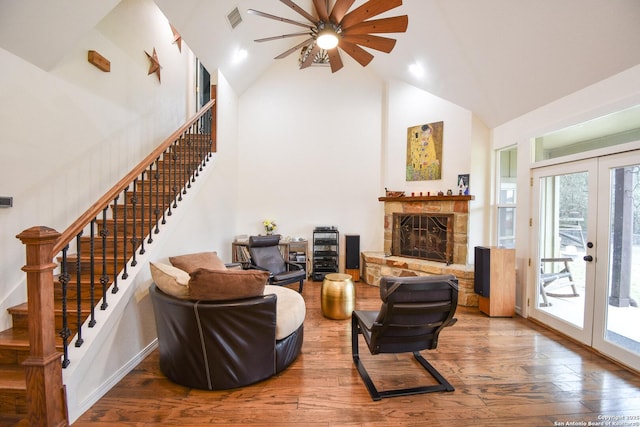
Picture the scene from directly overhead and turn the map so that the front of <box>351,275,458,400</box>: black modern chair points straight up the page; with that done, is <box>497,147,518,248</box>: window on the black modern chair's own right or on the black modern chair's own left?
on the black modern chair's own right

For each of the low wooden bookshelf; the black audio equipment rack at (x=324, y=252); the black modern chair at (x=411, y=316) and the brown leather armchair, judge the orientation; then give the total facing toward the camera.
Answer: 2

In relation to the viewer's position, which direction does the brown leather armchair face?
facing away from the viewer and to the right of the viewer

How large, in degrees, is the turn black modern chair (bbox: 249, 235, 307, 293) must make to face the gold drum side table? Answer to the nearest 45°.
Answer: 0° — it already faces it

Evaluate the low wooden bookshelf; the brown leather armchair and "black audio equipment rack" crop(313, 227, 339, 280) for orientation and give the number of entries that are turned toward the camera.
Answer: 2

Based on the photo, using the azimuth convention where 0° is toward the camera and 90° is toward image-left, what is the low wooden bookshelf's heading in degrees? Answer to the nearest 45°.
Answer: approximately 0°

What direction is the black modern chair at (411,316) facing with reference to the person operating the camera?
facing away from the viewer and to the left of the viewer
